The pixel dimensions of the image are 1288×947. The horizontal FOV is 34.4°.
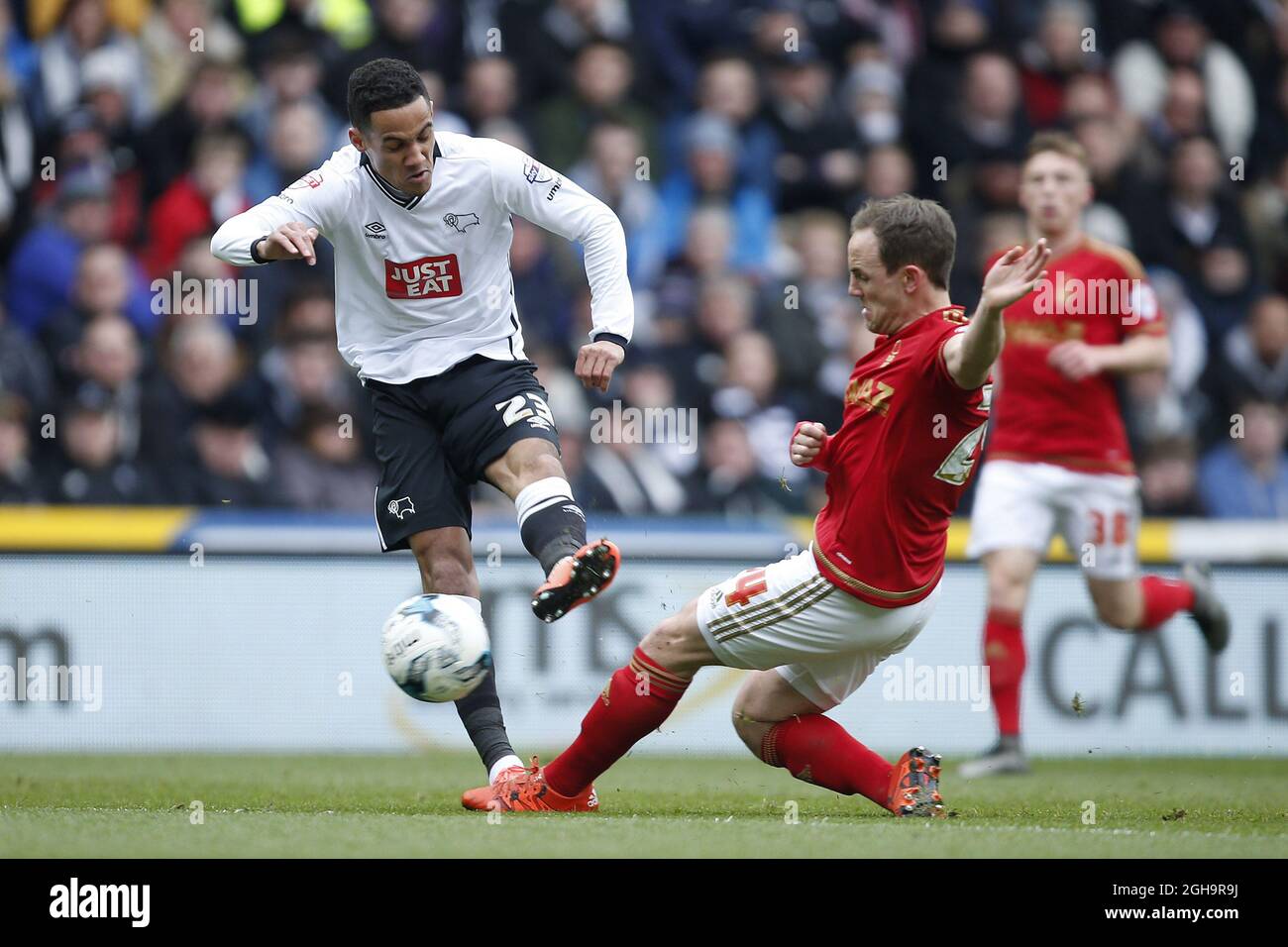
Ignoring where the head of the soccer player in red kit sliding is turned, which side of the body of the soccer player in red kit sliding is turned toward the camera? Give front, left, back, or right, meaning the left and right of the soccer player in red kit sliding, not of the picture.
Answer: left

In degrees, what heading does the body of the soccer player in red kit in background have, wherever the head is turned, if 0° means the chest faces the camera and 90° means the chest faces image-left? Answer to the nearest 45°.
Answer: approximately 45°

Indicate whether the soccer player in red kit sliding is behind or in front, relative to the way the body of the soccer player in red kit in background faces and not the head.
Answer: in front

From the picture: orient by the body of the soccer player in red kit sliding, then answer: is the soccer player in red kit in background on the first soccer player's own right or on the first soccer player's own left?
on the first soccer player's own right

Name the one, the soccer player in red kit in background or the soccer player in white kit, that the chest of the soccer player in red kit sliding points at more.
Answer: the soccer player in white kit

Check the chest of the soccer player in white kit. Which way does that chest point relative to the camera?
toward the camera

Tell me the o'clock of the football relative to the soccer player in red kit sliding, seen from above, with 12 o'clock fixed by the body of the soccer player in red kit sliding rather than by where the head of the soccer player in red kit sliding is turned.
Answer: The football is roughly at 12 o'clock from the soccer player in red kit sliding.

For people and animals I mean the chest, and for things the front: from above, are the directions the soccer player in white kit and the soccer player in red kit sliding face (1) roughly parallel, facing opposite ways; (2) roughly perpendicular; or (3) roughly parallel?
roughly perpendicular

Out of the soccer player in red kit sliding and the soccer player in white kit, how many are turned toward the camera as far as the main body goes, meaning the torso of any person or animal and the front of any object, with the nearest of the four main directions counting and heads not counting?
1

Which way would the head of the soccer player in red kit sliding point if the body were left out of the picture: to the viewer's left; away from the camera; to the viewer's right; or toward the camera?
to the viewer's left

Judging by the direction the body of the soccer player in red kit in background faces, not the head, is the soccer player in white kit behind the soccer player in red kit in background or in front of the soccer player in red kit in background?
in front

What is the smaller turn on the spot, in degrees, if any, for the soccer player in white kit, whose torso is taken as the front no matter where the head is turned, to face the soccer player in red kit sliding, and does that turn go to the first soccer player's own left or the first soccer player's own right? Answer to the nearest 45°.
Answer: approximately 45° to the first soccer player's own left
